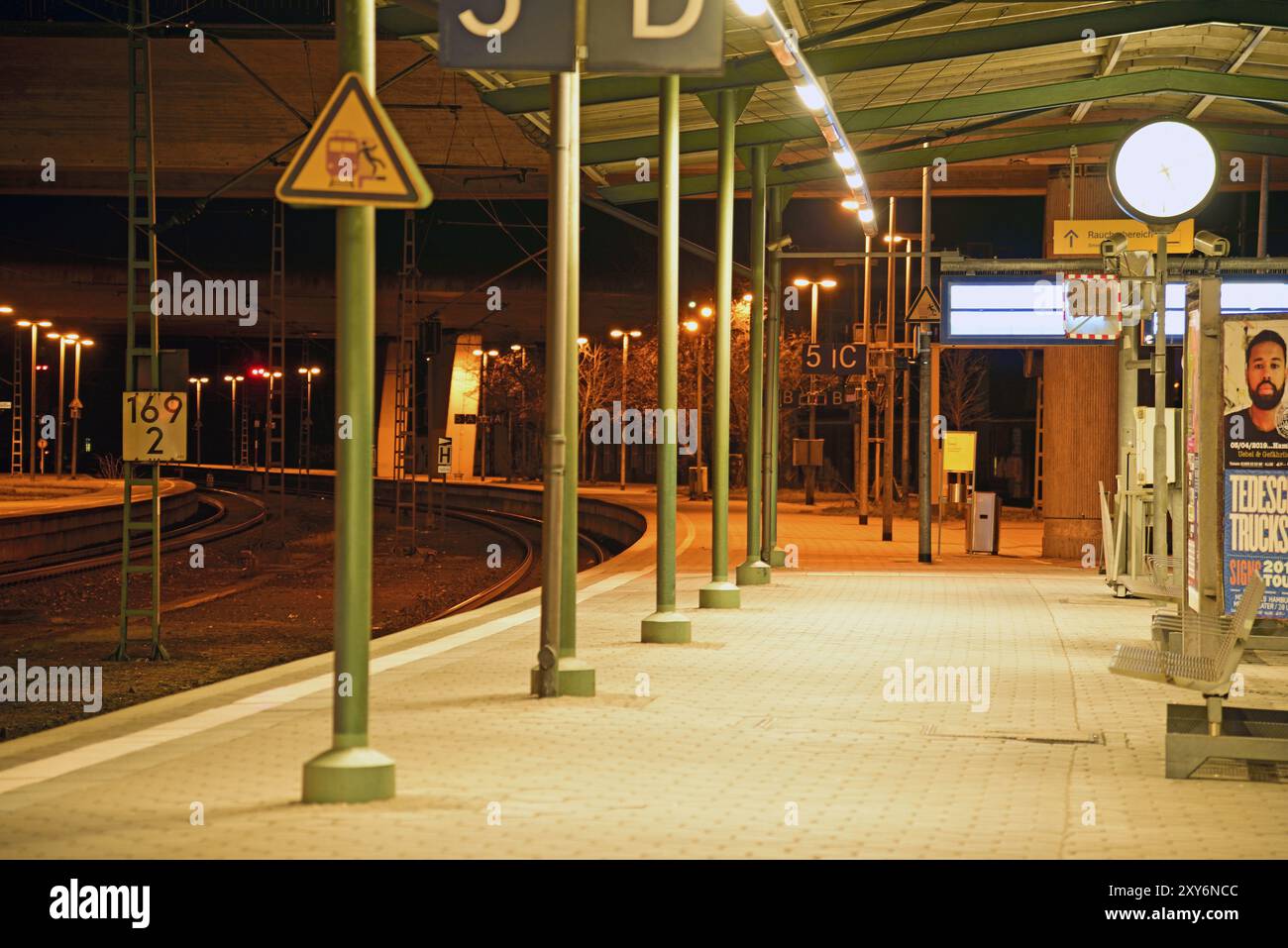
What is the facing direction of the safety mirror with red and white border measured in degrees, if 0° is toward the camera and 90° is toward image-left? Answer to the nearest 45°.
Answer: approximately 0°

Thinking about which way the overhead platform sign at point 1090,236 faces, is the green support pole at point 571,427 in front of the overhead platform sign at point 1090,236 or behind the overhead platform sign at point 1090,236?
in front

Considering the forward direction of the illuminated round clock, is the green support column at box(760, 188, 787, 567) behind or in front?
behind

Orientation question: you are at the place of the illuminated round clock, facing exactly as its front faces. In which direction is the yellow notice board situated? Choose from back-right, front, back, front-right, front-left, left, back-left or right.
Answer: back

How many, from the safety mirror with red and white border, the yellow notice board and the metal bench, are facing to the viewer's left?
1

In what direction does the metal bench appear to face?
to the viewer's left

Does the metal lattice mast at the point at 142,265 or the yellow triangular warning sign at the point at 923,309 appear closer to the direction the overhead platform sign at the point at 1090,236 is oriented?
the metal lattice mast

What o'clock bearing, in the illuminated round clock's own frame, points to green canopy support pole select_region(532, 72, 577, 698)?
The green canopy support pole is roughly at 2 o'clock from the illuminated round clock.

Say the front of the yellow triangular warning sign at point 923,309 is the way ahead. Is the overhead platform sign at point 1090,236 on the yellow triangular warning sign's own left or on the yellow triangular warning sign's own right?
on the yellow triangular warning sign's own left
